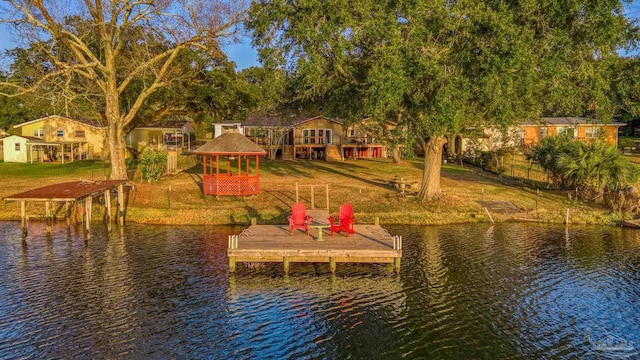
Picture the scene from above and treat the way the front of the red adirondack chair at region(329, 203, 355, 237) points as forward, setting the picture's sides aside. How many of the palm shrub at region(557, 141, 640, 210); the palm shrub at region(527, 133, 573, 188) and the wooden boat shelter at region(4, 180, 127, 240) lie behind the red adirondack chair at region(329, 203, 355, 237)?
2

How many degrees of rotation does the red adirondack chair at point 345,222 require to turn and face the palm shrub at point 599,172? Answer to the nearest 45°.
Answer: approximately 180°

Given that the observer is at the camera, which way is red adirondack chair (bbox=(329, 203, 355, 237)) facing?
facing the viewer and to the left of the viewer

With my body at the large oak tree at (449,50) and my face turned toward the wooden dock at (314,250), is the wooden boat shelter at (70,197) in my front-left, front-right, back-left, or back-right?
front-right

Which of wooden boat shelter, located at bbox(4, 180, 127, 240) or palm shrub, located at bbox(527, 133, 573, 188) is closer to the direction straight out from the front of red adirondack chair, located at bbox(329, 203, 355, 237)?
the wooden boat shelter

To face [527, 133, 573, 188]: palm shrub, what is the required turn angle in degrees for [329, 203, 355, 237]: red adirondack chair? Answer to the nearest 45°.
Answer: approximately 180°
